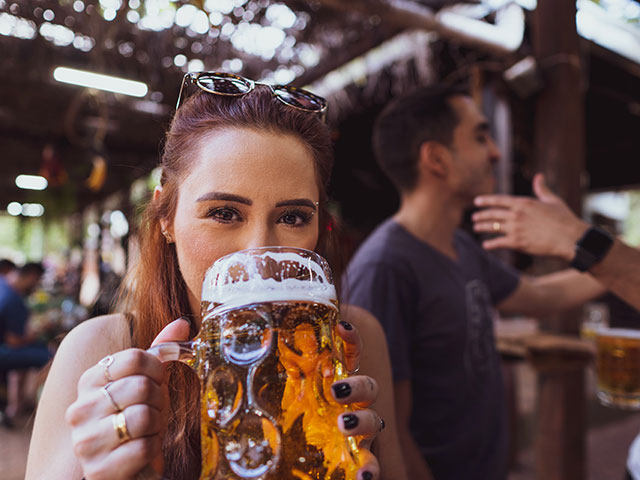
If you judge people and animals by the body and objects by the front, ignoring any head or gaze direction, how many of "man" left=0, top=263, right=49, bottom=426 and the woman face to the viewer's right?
1

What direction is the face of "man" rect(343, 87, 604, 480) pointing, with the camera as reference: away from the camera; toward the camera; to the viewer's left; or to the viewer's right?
to the viewer's right

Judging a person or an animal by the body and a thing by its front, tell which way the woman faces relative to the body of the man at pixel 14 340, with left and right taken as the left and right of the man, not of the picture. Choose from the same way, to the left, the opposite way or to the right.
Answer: to the right

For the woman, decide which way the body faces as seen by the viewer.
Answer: toward the camera

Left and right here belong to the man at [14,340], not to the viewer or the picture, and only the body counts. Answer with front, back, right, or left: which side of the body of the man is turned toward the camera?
right

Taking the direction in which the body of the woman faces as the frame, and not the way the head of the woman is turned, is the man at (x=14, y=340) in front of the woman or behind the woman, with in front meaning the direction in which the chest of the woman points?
behind

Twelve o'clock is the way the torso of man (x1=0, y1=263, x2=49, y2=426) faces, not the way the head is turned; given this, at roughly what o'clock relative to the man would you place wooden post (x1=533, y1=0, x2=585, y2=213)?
The wooden post is roughly at 2 o'clock from the man.

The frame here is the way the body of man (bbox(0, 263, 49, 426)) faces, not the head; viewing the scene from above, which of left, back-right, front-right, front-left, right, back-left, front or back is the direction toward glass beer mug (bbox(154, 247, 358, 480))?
right

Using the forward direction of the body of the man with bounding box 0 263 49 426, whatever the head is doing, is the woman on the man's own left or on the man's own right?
on the man's own right
